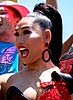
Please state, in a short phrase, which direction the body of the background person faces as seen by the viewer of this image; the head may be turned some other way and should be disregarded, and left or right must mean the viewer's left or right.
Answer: facing the viewer and to the left of the viewer

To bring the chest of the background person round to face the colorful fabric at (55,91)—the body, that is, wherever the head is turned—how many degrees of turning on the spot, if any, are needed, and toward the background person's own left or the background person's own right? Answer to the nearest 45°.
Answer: approximately 45° to the background person's own left

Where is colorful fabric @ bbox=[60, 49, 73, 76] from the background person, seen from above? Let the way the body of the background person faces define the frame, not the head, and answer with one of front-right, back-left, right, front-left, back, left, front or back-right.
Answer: left
